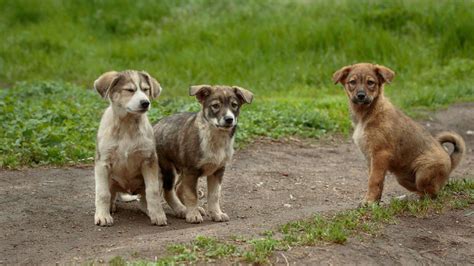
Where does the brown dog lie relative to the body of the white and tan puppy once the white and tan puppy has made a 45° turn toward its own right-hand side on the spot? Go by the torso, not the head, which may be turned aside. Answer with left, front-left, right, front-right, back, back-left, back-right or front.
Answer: back-left

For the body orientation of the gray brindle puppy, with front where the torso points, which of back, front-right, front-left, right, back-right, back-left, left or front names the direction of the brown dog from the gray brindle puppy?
front-left

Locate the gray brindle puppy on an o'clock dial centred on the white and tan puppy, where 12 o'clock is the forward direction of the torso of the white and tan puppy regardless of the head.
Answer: The gray brindle puppy is roughly at 9 o'clock from the white and tan puppy.

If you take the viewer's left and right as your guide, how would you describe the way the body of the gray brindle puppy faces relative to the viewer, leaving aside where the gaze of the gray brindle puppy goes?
facing the viewer and to the right of the viewer

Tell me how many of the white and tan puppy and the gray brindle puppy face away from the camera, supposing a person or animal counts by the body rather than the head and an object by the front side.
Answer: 0

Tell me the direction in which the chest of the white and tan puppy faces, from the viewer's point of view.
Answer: toward the camera

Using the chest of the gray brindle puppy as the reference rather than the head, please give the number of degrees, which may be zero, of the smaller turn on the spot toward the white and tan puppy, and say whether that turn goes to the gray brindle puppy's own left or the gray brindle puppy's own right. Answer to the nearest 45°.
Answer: approximately 135° to the gray brindle puppy's own right
